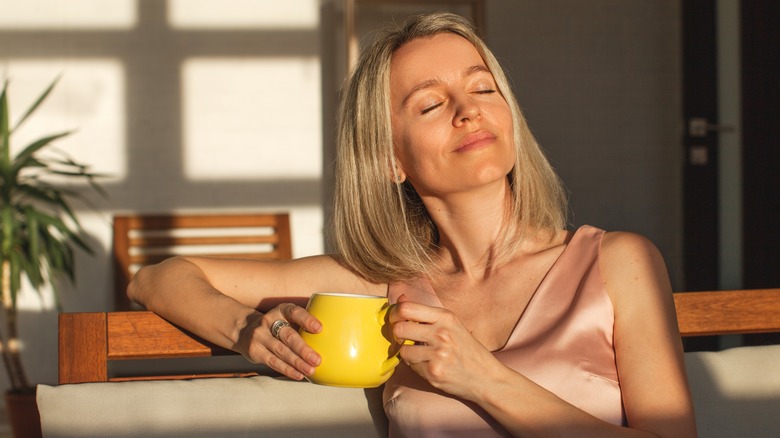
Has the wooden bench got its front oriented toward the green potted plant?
no

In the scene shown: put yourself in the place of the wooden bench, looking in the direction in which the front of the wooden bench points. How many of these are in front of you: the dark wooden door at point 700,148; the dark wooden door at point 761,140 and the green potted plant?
0

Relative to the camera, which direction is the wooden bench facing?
toward the camera

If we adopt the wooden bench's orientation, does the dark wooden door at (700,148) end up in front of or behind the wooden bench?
behind

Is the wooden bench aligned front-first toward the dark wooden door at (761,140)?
no

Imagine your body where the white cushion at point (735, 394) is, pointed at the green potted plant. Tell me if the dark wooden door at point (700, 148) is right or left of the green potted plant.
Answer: right
